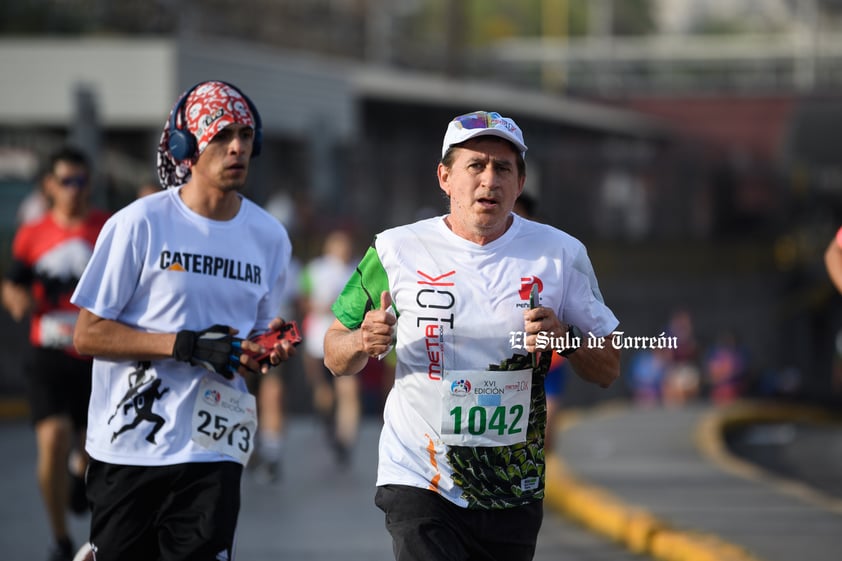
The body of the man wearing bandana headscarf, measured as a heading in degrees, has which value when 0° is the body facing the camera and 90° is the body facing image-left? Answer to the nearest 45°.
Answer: approximately 315°

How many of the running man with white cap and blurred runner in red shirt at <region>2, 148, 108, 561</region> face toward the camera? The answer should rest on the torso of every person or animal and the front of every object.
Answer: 2

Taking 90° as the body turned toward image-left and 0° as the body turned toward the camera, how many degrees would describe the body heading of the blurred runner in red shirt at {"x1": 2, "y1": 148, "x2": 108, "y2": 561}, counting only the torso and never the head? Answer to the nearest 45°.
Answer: approximately 0°

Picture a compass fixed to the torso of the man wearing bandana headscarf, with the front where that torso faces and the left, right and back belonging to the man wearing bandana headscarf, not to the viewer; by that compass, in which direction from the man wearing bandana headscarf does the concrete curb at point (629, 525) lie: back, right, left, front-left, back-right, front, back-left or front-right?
left

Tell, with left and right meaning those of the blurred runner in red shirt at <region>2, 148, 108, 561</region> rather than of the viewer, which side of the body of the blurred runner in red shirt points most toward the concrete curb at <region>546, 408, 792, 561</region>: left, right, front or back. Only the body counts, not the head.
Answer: left

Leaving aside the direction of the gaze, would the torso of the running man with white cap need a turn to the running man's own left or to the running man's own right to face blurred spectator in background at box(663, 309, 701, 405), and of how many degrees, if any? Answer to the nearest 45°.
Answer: approximately 180°

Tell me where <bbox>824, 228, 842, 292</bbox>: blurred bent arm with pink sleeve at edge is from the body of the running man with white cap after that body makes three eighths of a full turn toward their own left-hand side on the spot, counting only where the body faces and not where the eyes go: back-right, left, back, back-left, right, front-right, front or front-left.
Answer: front

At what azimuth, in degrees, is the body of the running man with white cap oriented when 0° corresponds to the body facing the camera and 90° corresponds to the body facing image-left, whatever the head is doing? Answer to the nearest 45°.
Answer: approximately 0°

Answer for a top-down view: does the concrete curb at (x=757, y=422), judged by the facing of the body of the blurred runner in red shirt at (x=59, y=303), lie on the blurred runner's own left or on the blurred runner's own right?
on the blurred runner's own left
